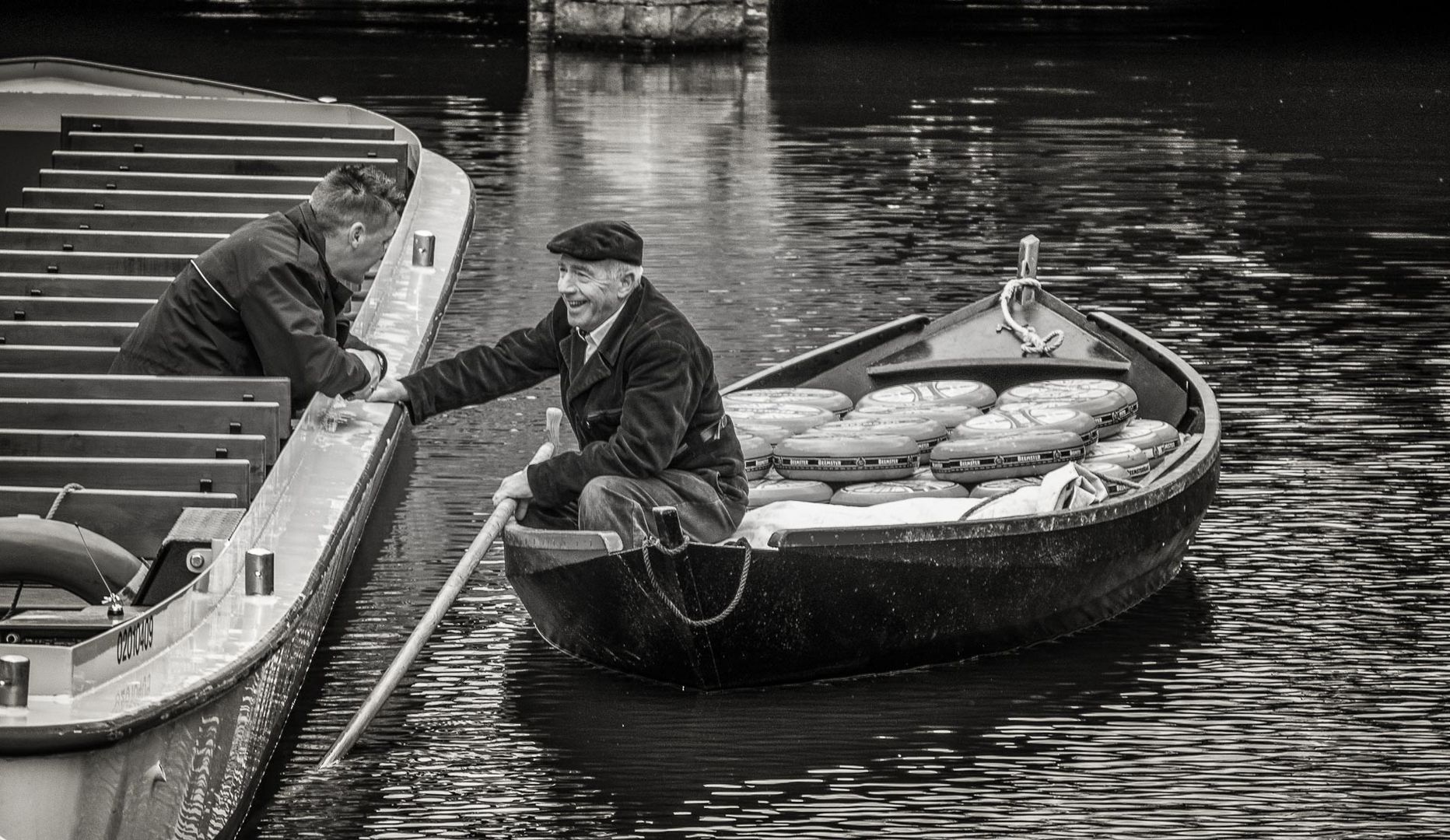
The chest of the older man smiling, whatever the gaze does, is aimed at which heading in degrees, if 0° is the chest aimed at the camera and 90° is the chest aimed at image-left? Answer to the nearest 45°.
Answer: approximately 45°

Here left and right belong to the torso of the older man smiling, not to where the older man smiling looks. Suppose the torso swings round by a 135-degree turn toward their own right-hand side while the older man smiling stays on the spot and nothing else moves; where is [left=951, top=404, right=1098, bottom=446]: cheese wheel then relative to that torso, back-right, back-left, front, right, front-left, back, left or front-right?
front-right

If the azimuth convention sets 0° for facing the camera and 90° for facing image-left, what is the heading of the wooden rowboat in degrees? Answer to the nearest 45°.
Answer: approximately 225°

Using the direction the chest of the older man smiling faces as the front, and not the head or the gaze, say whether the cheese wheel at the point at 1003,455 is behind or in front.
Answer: behind

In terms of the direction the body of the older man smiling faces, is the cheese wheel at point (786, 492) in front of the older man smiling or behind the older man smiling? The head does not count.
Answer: behind
